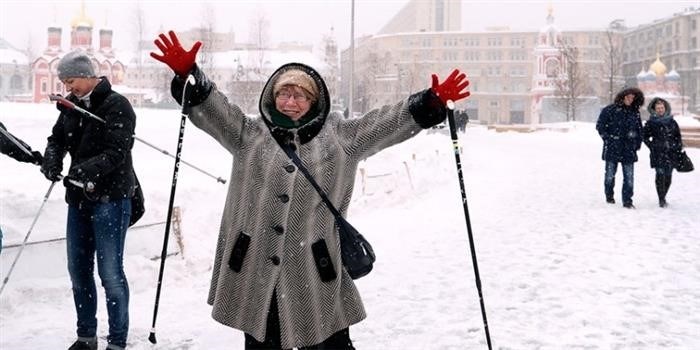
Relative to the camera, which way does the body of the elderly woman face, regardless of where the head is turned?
toward the camera

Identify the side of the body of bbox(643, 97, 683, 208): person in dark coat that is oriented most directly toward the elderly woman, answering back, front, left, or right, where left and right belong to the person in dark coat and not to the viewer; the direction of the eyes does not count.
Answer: front

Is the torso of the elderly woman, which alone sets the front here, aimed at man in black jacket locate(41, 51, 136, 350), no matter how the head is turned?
no

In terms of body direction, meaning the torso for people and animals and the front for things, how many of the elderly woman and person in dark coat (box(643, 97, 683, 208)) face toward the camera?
2

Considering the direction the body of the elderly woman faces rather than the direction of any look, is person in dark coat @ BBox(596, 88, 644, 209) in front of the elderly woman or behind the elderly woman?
behind

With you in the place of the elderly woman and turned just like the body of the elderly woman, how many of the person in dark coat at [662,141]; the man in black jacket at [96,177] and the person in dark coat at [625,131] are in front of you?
0

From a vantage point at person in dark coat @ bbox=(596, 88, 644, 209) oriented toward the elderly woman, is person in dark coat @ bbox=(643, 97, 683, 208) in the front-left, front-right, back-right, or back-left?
back-left

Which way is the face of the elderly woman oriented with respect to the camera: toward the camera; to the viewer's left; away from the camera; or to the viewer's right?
toward the camera

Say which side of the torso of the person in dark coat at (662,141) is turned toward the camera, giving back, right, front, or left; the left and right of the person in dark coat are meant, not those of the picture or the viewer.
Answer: front
